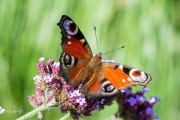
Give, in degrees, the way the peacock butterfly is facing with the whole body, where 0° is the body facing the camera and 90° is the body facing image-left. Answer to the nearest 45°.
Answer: approximately 225°
